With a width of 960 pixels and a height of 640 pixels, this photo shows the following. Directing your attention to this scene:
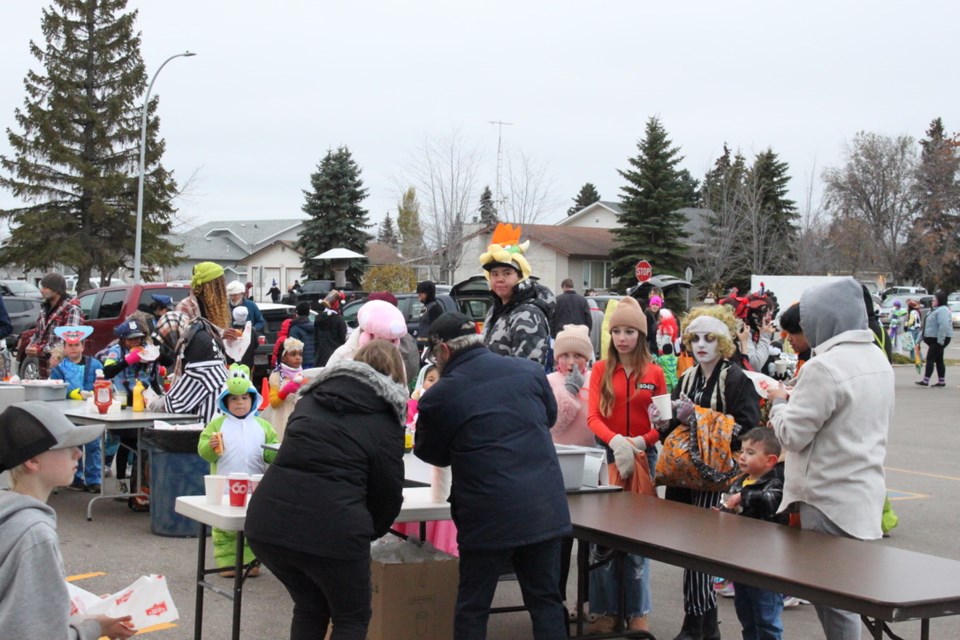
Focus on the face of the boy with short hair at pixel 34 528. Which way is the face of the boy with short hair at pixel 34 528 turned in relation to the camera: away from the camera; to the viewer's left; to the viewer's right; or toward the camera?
to the viewer's right

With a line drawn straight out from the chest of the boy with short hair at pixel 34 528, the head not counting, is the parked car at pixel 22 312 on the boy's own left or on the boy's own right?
on the boy's own left

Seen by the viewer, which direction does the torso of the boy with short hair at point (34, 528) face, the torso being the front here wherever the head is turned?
to the viewer's right

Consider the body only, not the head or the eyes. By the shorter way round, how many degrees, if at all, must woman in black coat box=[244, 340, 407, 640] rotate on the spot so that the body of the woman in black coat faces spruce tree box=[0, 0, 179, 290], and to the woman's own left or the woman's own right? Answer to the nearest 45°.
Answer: approximately 45° to the woman's own left

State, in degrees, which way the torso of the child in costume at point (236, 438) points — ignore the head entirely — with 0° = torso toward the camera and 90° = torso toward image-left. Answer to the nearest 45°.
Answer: approximately 0°

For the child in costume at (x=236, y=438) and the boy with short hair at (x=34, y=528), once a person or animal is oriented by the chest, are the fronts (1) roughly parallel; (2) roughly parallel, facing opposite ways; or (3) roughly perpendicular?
roughly perpendicular

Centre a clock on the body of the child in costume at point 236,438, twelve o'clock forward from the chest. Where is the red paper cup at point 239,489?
The red paper cup is roughly at 12 o'clock from the child in costume.

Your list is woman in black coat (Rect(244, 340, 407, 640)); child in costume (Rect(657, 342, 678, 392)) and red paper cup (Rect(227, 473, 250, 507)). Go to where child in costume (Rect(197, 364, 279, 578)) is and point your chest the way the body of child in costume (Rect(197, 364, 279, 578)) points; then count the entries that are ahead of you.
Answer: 2

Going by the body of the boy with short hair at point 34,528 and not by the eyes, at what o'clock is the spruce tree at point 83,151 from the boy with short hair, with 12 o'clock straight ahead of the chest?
The spruce tree is roughly at 9 o'clock from the boy with short hair.

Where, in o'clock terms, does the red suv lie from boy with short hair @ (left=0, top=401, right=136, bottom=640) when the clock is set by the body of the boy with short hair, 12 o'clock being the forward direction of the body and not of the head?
The red suv is roughly at 9 o'clock from the boy with short hair.

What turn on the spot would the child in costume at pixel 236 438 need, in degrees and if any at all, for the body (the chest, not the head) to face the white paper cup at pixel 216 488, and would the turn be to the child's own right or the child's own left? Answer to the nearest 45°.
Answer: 0° — they already face it

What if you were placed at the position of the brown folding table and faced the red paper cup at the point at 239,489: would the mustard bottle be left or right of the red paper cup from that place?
right

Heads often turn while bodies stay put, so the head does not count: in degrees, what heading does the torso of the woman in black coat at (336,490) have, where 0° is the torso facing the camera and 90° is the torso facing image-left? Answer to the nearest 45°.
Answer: approximately 225°

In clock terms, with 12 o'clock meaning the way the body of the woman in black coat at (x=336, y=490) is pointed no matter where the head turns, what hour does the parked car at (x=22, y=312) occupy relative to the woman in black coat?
The parked car is roughly at 10 o'clock from the woman in black coat.

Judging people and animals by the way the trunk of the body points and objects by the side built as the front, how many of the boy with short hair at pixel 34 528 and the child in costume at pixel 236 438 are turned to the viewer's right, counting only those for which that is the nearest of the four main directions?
1

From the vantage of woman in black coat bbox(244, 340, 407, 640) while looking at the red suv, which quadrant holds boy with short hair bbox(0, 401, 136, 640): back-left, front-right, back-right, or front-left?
back-left
